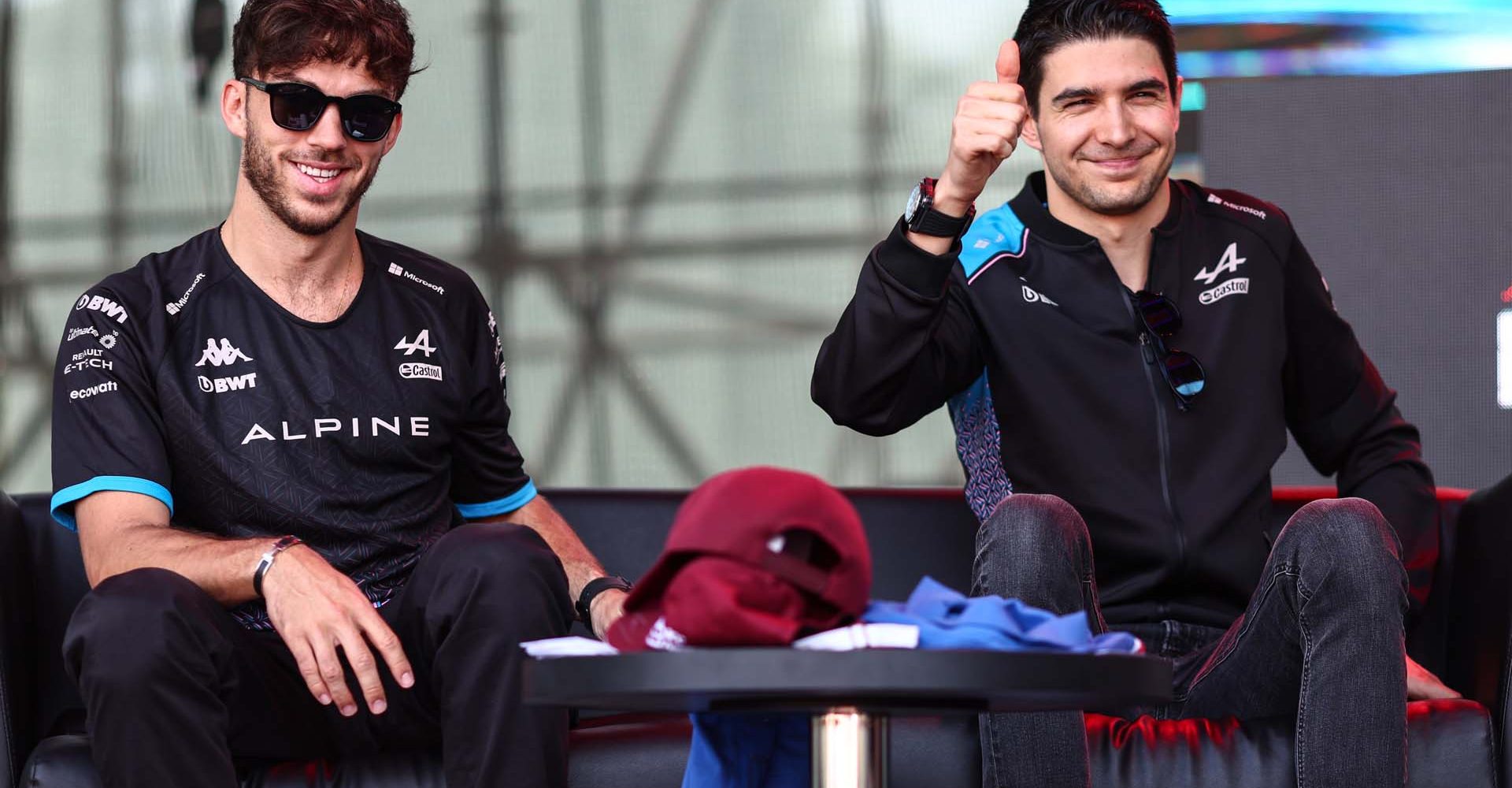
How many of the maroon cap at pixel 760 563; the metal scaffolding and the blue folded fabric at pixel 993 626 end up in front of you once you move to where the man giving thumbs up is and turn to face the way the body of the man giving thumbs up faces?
2

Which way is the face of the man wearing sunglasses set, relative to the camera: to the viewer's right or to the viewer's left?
to the viewer's right

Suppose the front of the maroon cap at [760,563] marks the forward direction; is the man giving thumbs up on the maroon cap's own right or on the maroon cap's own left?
on the maroon cap's own right

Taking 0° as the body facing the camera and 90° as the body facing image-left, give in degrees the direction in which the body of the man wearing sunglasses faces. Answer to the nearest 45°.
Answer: approximately 0°

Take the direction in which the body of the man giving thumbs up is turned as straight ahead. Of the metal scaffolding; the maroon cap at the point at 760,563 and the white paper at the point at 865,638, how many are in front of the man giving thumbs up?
2

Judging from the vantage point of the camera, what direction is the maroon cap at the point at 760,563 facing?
facing away from the viewer and to the left of the viewer

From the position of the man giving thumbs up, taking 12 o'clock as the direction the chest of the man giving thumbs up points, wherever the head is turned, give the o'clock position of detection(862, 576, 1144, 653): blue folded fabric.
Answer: The blue folded fabric is roughly at 12 o'clock from the man giving thumbs up.
